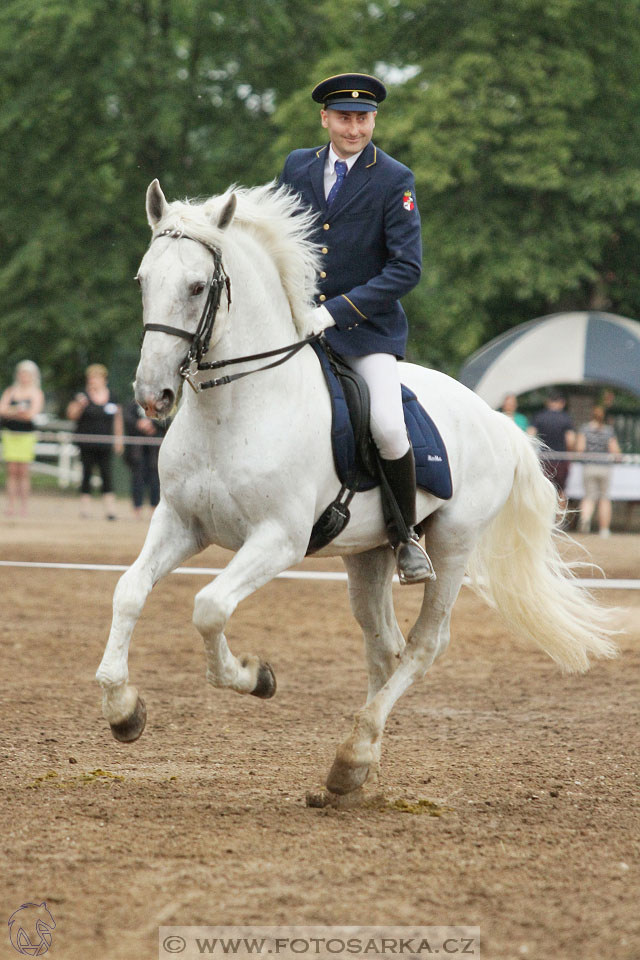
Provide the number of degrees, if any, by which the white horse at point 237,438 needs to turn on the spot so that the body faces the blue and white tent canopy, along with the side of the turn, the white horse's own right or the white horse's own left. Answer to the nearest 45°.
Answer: approximately 135° to the white horse's own right

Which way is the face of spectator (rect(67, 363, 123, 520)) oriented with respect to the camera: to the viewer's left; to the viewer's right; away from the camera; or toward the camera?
toward the camera

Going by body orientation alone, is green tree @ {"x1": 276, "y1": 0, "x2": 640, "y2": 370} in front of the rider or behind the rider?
behind

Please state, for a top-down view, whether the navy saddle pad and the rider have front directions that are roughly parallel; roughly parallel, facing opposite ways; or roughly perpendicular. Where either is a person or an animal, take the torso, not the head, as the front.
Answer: roughly parallel

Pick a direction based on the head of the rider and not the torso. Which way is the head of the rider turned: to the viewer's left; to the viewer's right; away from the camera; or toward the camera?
toward the camera

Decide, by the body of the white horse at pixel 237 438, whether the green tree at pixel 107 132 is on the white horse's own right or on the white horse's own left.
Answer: on the white horse's own right

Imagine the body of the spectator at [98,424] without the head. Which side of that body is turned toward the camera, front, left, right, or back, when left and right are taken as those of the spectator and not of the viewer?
front

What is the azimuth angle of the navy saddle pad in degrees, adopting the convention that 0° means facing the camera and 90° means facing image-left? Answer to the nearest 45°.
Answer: approximately 45°

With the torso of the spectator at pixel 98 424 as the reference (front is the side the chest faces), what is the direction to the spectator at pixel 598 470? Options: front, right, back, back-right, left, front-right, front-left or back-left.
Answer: left

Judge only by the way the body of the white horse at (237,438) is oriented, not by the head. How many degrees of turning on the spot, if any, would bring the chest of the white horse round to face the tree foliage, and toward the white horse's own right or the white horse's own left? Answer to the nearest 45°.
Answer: approximately 135° to the white horse's own right

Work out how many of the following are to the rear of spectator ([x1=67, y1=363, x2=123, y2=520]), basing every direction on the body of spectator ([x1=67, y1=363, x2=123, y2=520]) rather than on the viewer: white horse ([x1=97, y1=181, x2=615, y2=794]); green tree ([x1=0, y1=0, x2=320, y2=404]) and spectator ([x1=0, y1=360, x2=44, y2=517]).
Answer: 1

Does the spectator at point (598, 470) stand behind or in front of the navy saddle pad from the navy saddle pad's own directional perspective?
behind

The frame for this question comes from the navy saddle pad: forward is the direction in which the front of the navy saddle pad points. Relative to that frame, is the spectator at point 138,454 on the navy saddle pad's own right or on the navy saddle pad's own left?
on the navy saddle pad's own right

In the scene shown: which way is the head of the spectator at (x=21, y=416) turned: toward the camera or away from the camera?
toward the camera

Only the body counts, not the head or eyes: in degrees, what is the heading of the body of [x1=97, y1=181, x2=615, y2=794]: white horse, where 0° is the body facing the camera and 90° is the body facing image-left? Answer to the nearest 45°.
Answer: approximately 45°

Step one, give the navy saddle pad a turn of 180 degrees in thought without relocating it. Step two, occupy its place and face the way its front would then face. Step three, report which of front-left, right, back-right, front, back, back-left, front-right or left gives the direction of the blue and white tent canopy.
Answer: front-left
